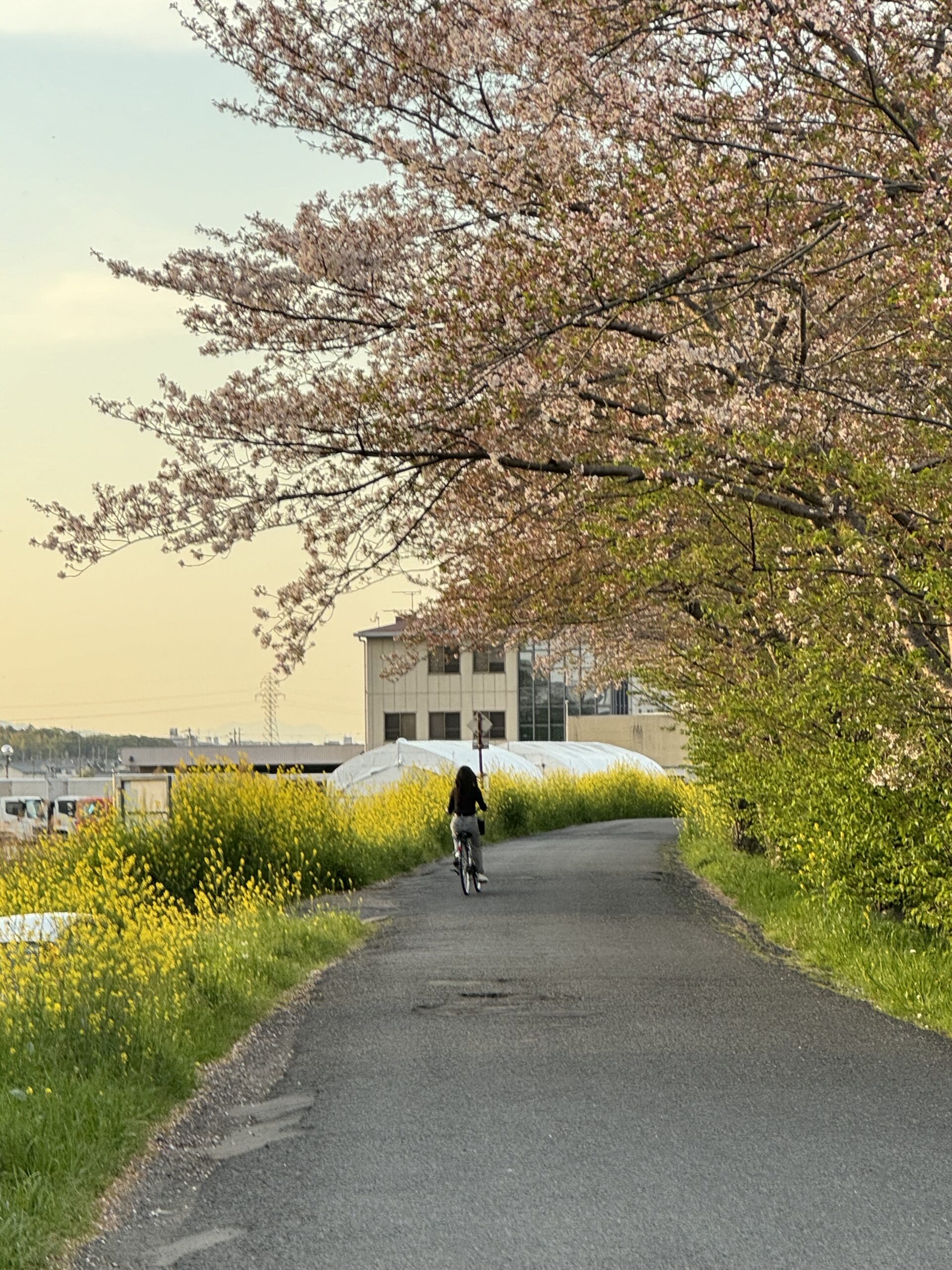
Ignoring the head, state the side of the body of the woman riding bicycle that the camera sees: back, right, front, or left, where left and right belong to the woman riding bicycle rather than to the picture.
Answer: back

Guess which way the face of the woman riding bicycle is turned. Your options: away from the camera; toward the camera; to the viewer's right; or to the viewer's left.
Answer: away from the camera

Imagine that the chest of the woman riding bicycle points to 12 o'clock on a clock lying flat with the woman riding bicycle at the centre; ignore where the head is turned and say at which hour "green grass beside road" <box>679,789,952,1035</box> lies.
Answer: The green grass beside road is roughly at 5 o'clock from the woman riding bicycle.
